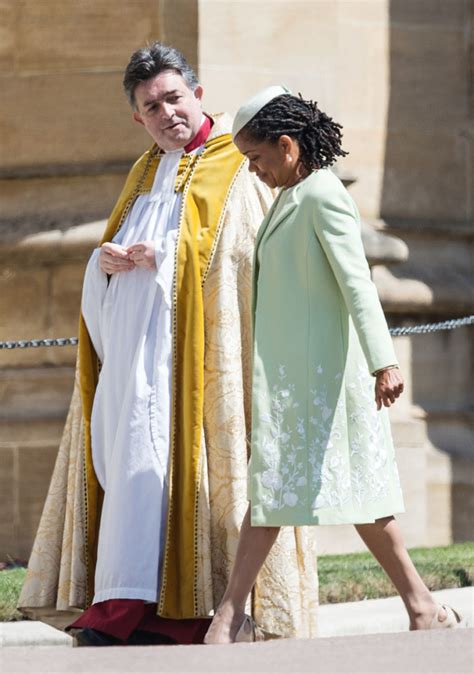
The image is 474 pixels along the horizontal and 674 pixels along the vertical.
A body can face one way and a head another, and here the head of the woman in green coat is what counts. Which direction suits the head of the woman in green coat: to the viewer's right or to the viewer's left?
to the viewer's left

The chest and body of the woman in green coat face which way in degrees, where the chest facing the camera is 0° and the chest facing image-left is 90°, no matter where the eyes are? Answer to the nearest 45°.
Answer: approximately 90°
